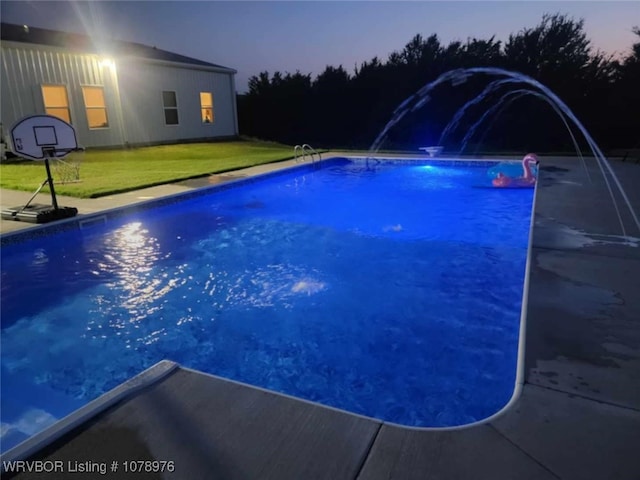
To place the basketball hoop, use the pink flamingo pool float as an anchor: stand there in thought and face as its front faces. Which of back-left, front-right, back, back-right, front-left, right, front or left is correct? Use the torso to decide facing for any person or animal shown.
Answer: back-right

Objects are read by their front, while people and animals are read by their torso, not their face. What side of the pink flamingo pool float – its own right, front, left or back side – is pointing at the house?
back

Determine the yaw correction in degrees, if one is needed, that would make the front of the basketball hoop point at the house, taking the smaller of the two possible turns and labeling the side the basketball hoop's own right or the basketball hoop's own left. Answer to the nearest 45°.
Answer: approximately 135° to the basketball hoop's own left

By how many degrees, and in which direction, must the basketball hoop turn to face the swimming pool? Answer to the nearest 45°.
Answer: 0° — it already faces it

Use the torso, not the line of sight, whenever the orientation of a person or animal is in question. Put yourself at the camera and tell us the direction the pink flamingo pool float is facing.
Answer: facing to the right of the viewer

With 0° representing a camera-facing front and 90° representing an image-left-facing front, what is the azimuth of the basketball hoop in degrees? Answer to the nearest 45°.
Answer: approximately 315°

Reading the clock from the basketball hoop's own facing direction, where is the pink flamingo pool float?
The pink flamingo pool float is roughly at 11 o'clock from the basketball hoop.
